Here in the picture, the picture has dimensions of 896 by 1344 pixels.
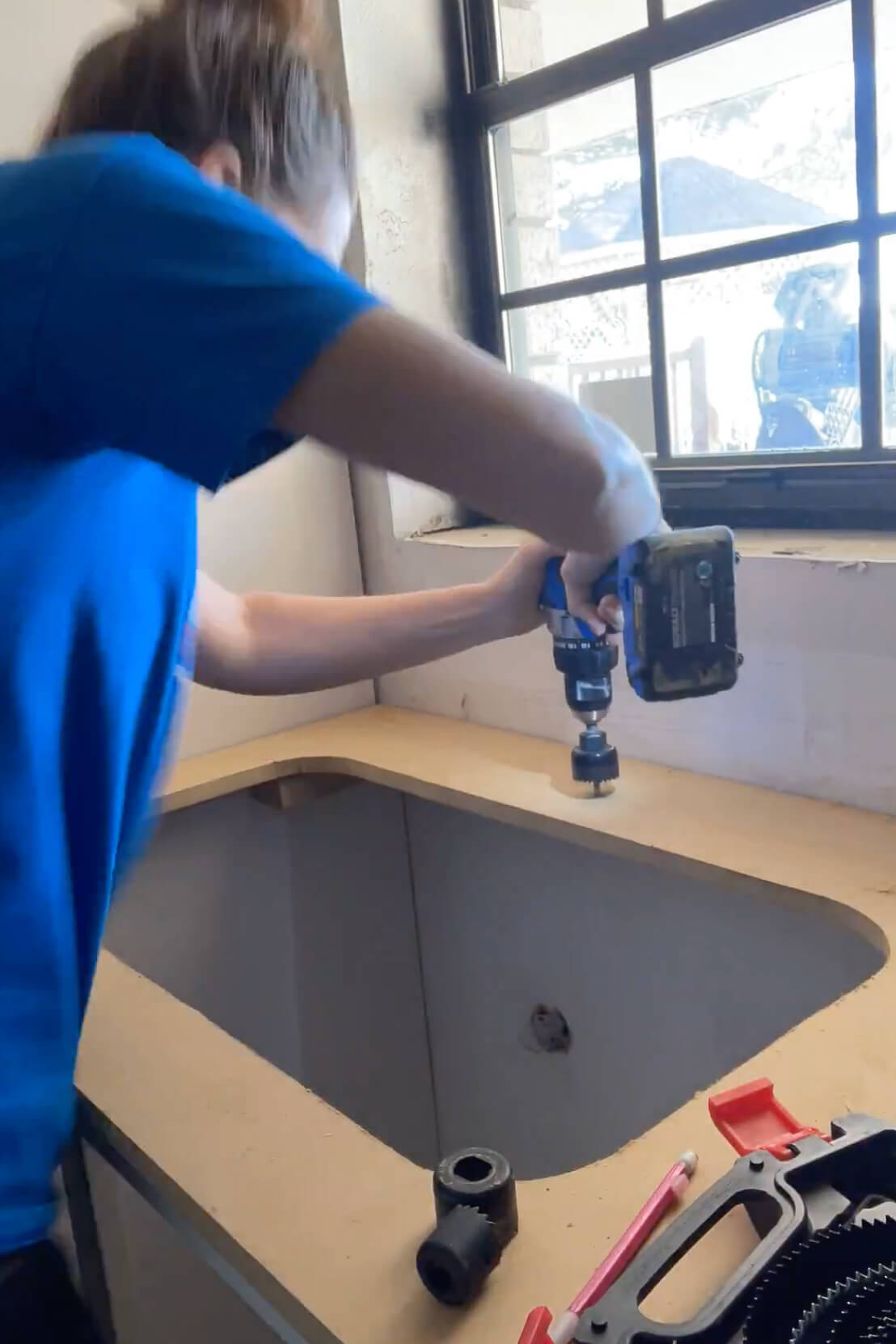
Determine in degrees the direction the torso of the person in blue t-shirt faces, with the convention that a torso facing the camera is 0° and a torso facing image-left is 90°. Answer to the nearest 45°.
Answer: approximately 225°

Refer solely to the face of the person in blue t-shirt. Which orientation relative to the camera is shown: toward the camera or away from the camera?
away from the camera

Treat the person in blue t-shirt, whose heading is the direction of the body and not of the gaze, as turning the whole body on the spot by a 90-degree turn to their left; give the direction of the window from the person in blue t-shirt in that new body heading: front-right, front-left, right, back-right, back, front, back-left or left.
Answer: right
